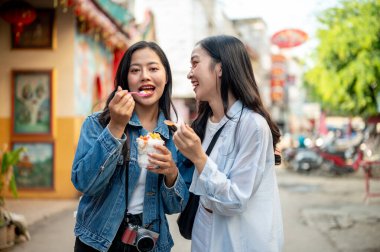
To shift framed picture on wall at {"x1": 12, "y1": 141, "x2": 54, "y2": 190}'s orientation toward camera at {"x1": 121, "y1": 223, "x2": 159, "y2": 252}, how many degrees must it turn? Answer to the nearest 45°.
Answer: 0° — it already faces it

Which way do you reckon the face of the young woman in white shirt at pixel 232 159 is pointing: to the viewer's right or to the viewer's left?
to the viewer's left

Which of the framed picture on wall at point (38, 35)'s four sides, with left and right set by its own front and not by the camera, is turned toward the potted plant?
front

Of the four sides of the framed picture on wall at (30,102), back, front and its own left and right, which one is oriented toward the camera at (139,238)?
front

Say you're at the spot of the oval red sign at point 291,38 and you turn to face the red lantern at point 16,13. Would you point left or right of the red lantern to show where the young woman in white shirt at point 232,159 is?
left

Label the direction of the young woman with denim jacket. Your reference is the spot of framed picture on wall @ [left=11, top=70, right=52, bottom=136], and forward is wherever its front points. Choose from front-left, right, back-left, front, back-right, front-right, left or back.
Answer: front

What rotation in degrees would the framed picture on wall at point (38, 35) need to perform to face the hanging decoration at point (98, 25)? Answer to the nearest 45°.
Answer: approximately 90° to its left

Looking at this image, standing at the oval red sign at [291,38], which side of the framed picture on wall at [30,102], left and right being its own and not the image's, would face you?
back

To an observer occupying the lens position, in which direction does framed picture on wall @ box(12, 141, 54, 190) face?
facing the viewer
